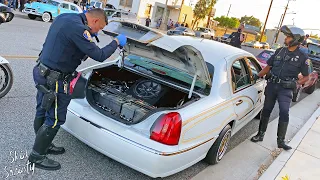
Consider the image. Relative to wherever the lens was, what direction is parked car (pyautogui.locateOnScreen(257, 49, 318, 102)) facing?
facing away from the viewer and to the right of the viewer

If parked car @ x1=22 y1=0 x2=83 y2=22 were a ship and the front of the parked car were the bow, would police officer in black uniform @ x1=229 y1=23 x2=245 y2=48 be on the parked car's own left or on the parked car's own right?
on the parked car's own left

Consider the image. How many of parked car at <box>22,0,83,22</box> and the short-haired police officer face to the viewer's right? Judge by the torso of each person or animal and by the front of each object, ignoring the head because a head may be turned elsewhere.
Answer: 1

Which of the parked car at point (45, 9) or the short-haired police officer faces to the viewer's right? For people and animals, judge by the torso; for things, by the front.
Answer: the short-haired police officer

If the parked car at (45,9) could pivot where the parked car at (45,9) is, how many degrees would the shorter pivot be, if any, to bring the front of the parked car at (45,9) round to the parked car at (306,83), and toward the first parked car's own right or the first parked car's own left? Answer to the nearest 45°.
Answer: approximately 90° to the first parked car's own left

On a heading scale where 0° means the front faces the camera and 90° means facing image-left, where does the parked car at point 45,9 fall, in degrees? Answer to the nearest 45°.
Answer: approximately 45°

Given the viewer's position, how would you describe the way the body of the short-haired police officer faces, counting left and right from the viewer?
facing to the right of the viewer

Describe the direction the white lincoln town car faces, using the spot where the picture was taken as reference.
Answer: facing away from the viewer and to the right of the viewer
